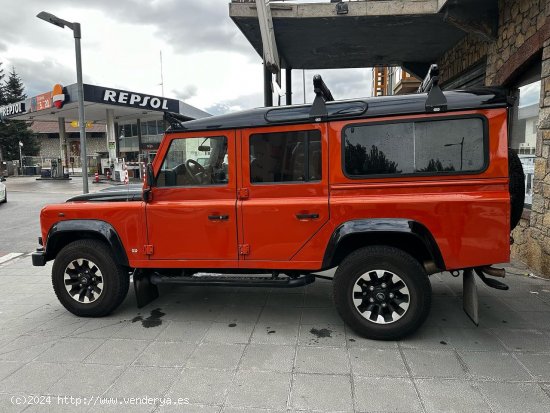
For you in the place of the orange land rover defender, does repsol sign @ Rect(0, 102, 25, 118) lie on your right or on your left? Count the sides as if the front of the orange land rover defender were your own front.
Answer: on your right

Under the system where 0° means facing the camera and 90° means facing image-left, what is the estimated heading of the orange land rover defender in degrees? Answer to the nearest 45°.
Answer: approximately 90°

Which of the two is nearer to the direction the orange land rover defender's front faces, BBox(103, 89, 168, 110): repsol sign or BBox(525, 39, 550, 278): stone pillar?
the repsol sign

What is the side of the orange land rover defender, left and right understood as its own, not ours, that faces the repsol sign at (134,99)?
right

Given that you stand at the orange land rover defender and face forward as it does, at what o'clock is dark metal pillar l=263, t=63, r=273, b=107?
The dark metal pillar is roughly at 3 o'clock from the orange land rover defender.

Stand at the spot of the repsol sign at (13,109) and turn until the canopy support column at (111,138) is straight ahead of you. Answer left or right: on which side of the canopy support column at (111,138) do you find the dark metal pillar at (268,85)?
right

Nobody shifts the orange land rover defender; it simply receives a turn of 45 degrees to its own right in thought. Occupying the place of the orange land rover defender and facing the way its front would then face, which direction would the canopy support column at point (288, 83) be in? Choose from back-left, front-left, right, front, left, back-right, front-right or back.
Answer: front-right

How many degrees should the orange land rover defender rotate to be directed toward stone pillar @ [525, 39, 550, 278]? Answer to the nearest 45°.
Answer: approximately 135° to its right

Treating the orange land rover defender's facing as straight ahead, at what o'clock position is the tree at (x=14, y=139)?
The tree is roughly at 2 o'clock from the orange land rover defender.
